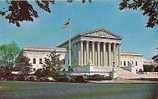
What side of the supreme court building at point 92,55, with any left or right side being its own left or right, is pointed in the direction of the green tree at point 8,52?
right

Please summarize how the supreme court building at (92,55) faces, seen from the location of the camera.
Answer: facing the viewer and to the right of the viewer

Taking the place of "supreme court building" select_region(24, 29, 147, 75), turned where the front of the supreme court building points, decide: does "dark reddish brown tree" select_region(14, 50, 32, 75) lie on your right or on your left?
on your right
